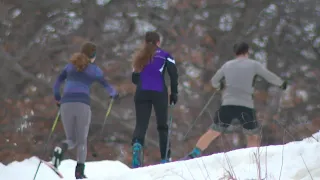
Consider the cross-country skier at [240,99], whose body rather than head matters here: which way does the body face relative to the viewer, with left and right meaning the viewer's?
facing away from the viewer

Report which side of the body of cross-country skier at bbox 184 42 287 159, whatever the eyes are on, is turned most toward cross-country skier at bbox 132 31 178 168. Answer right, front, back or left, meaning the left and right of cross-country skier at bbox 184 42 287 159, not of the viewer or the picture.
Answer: left

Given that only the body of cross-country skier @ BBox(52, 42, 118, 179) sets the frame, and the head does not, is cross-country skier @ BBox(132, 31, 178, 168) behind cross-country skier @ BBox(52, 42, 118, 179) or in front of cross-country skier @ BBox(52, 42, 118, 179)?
in front

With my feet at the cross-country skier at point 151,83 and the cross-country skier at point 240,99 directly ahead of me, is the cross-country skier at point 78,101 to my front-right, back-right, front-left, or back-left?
back-right

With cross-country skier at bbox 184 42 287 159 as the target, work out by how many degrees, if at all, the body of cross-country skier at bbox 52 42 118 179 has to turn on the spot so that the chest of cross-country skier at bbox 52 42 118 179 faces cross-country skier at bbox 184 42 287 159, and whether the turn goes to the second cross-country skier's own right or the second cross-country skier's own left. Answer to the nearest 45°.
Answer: approximately 45° to the second cross-country skier's own right

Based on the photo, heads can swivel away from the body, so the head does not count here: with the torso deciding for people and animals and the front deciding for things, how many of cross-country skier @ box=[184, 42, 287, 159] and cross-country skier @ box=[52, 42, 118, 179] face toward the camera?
0

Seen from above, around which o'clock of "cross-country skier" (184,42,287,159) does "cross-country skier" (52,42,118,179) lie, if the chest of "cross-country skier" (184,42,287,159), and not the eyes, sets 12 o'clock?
"cross-country skier" (52,42,118,179) is roughly at 8 o'clock from "cross-country skier" (184,42,287,159).

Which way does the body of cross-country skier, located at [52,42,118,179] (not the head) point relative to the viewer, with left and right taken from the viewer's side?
facing away from the viewer and to the right of the viewer
